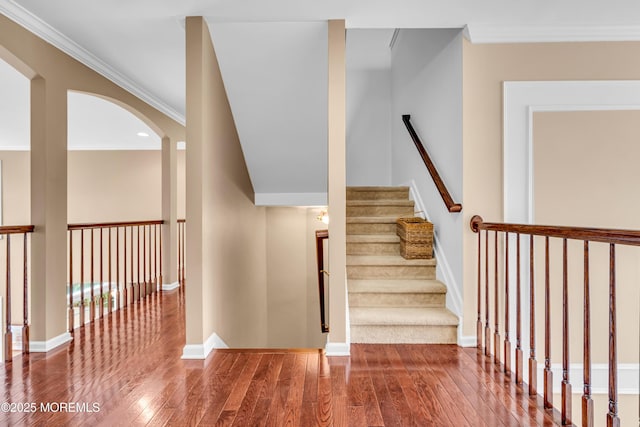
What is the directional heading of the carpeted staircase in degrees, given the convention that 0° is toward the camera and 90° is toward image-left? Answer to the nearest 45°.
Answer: approximately 0°

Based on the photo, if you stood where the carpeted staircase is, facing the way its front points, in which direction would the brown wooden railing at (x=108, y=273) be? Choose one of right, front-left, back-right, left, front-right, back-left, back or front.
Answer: right

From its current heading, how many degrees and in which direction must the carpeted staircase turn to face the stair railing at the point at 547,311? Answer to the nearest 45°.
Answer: approximately 45° to its left
